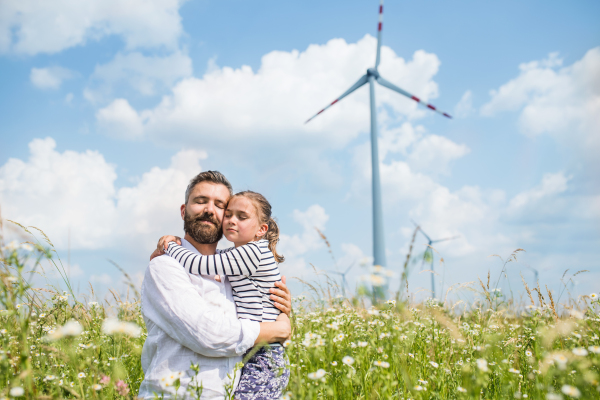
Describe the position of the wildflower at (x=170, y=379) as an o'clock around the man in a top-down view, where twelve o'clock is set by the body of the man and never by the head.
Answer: The wildflower is roughly at 2 o'clock from the man.

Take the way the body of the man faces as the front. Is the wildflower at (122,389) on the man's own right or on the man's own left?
on the man's own right

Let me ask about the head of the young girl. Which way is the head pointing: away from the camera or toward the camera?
toward the camera

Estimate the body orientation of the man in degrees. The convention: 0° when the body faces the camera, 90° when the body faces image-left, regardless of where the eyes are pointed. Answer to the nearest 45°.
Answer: approximately 315°
